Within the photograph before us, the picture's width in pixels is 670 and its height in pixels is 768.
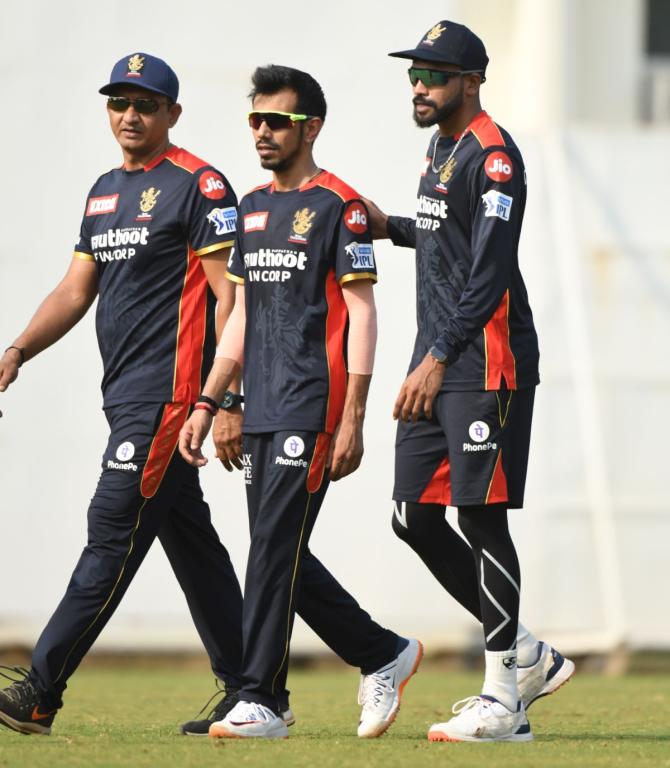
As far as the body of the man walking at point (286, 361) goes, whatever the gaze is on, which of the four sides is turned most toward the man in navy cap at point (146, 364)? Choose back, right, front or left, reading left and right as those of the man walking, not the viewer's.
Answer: right

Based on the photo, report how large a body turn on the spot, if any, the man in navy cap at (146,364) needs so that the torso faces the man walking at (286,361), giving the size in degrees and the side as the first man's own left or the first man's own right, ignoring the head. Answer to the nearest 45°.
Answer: approximately 90° to the first man's own left

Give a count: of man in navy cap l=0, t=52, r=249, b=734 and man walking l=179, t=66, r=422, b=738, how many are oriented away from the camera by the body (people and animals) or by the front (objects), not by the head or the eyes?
0

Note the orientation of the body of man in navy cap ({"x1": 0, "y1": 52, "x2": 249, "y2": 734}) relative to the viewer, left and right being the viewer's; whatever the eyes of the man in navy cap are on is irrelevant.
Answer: facing the viewer and to the left of the viewer

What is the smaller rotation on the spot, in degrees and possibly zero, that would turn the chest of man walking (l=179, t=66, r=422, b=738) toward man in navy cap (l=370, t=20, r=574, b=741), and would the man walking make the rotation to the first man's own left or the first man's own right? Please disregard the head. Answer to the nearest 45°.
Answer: approximately 135° to the first man's own left

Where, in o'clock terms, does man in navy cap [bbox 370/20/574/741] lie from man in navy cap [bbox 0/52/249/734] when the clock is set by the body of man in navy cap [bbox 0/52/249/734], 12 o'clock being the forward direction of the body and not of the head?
man in navy cap [bbox 370/20/574/741] is roughly at 8 o'clock from man in navy cap [bbox 0/52/249/734].

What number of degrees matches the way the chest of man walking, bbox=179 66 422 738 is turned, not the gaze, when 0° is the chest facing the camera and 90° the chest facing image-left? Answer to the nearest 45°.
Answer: approximately 45°

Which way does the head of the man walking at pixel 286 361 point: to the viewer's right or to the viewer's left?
to the viewer's left
